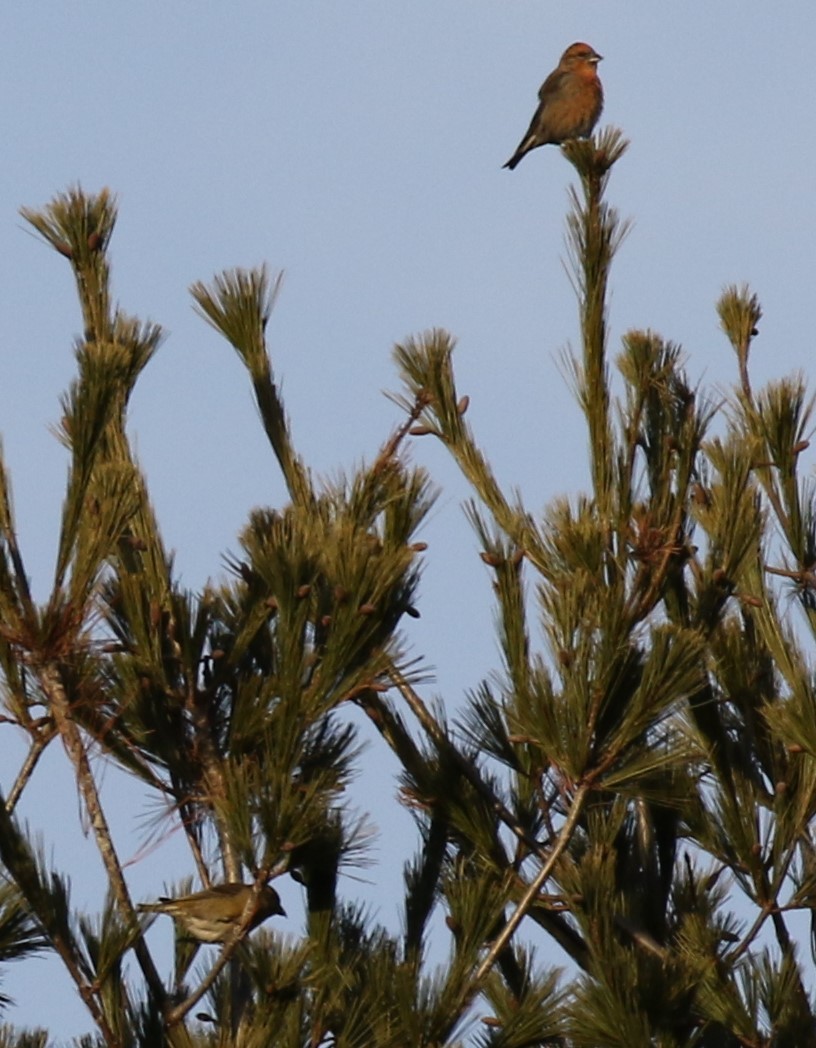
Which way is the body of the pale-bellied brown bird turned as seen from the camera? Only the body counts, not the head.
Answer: to the viewer's right
